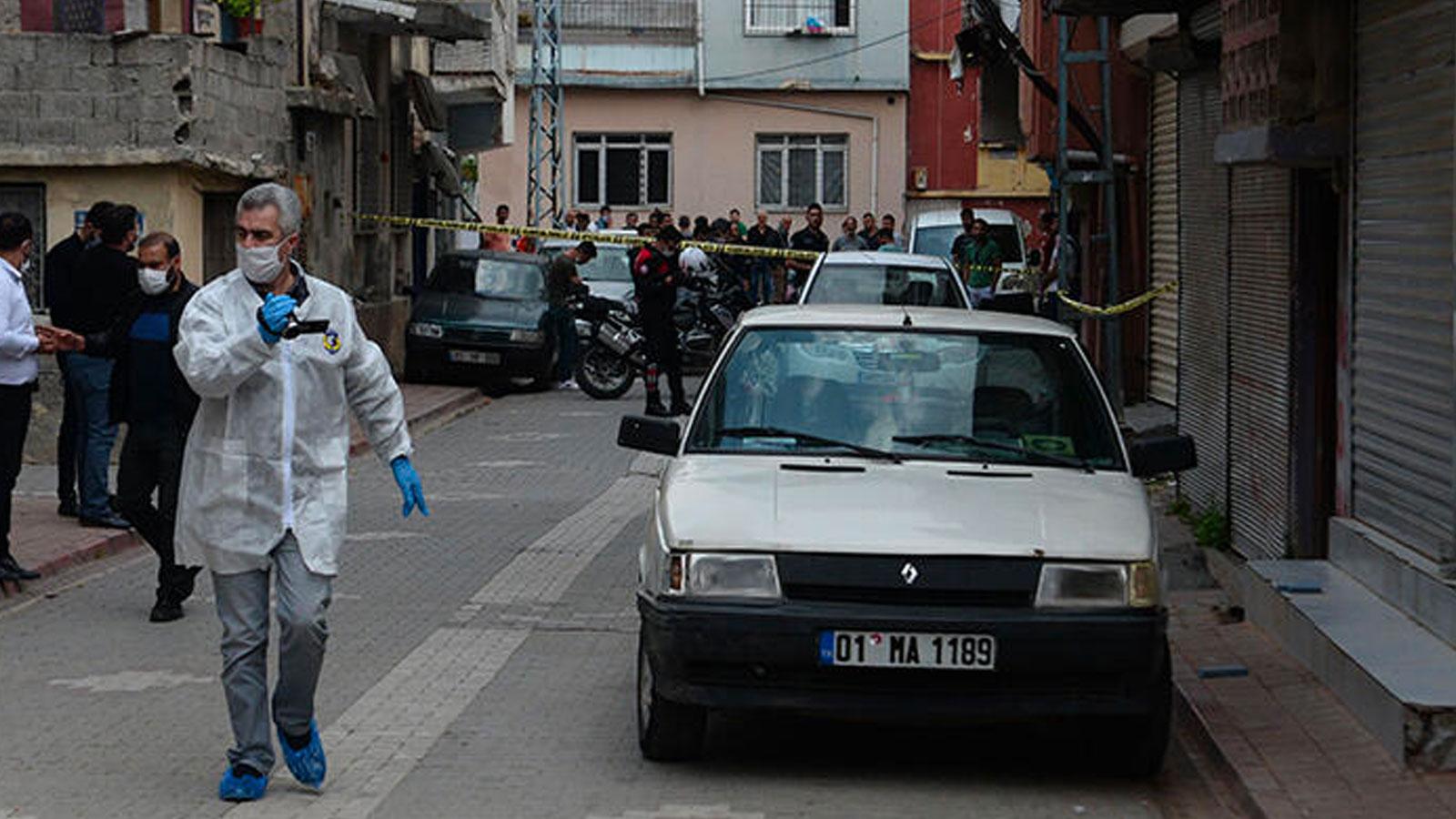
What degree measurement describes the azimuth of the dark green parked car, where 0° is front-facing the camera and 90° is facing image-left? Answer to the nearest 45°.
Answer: approximately 0°

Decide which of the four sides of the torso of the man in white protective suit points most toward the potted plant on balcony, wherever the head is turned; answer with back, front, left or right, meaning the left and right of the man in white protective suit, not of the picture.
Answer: back

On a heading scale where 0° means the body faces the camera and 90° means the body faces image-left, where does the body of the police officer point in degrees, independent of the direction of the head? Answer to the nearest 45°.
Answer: approximately 315°

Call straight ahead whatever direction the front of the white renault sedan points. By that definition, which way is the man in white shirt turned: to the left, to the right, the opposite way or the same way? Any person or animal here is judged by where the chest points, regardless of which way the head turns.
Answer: to the left

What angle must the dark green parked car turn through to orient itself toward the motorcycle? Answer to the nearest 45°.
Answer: approximately 90° to its left

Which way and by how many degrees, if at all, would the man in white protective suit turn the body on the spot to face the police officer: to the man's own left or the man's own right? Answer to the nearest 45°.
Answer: approximately 180°

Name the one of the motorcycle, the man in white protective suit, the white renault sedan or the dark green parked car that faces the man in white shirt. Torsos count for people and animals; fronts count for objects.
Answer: the dark green parked car

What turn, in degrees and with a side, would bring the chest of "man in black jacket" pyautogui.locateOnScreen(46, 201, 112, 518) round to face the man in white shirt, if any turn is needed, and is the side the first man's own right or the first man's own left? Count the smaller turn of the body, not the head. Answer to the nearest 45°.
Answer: approximately 90° to the first man's own right

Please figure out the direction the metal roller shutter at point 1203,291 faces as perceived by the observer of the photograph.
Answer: facing to the left of the viewer

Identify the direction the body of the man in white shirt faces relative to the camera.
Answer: to the viewer's right
